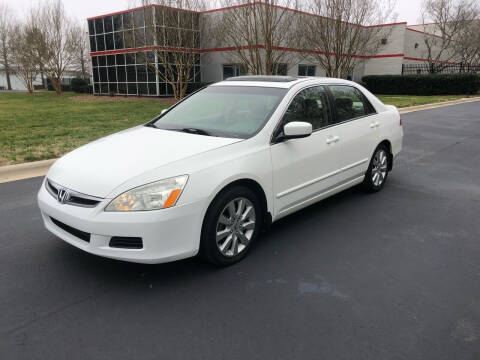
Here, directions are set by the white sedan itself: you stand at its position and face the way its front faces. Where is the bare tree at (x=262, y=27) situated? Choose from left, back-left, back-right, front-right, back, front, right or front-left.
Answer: back-right

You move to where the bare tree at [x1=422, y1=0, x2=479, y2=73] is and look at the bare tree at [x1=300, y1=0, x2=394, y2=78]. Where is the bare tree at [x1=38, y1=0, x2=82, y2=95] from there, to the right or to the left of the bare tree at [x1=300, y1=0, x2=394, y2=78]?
right

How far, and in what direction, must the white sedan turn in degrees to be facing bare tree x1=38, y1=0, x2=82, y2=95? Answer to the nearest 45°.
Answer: approximately 135° to its right

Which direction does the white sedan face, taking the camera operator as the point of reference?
facing the viewer and to the left of the viewer

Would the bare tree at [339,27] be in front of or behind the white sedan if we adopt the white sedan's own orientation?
behind

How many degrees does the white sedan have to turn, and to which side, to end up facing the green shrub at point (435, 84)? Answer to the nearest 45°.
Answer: approximately 180°

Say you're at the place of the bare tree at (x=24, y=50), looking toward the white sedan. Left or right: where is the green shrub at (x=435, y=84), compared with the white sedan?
left

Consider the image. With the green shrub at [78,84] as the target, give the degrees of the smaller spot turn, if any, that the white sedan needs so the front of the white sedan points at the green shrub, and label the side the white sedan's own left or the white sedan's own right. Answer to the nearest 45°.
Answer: approximately 135° to the white sedan's own right

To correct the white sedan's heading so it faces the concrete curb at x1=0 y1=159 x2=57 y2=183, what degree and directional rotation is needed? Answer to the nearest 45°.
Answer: approximately 90° to its right
